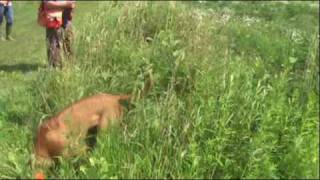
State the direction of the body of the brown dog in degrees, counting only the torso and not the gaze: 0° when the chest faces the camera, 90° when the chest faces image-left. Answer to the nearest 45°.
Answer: approximately 45°

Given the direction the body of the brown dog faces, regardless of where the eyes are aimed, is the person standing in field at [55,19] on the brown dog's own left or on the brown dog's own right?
on the brown dog's own right
